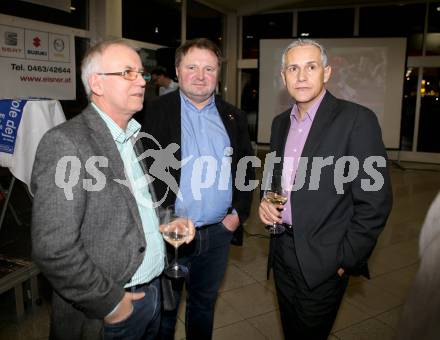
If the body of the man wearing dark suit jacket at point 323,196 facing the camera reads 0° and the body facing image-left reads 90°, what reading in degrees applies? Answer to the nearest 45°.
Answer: approximately 45°

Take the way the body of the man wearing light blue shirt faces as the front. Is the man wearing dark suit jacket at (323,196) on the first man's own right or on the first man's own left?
on the first man's own left

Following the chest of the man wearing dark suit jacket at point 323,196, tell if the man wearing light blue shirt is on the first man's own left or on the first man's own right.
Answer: on the first man's own right

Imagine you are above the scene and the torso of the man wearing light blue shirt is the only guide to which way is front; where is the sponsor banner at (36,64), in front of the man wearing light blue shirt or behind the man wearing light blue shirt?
behind

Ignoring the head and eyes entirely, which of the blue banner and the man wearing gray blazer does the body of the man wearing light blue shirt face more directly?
the man wearing gray blazer

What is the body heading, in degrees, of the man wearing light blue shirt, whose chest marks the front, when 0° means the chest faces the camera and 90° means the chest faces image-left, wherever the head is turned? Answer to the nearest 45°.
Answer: approximately 0°

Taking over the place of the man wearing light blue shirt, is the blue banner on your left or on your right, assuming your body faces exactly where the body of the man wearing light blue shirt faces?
on your right

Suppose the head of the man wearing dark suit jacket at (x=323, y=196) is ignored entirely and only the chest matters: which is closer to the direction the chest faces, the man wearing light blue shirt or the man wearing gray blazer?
the man wearing gray blazer

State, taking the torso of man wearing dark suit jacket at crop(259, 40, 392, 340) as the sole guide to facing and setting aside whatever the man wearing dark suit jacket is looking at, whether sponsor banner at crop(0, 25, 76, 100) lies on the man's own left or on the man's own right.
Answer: on the man's own right
